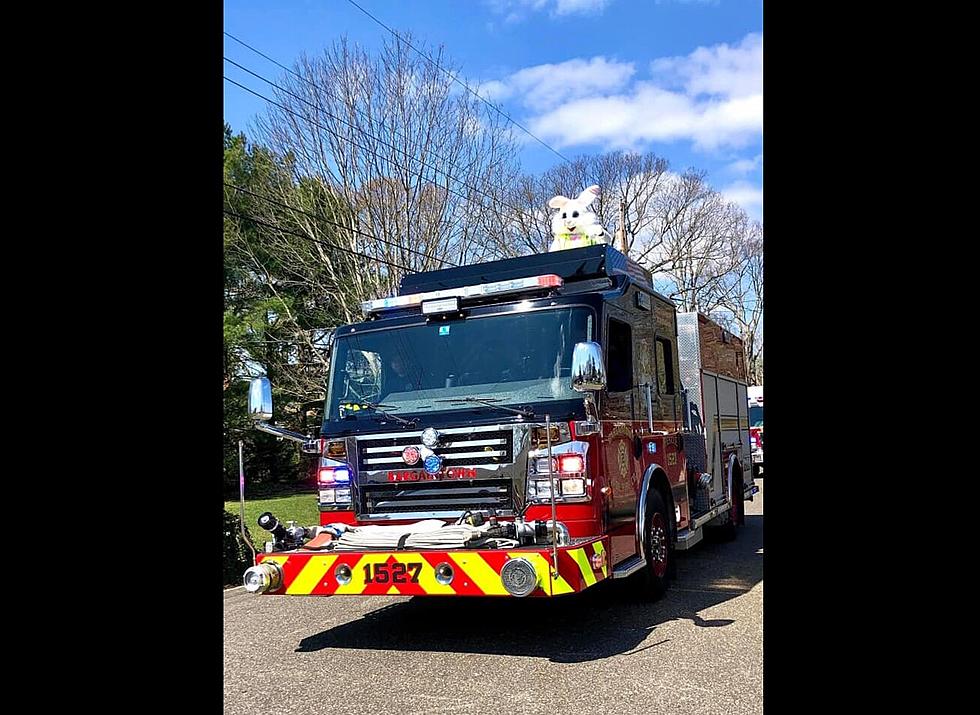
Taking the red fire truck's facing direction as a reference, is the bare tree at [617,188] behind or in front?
behind

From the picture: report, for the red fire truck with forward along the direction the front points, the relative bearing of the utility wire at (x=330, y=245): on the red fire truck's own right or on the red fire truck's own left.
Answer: on the red fire truck's own right

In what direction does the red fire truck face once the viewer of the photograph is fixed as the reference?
facing the viewer and to the left of the viewer

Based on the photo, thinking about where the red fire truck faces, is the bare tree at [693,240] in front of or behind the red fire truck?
behind

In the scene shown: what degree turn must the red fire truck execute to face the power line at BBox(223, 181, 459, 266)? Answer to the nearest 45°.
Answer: approximately 135° to its right
